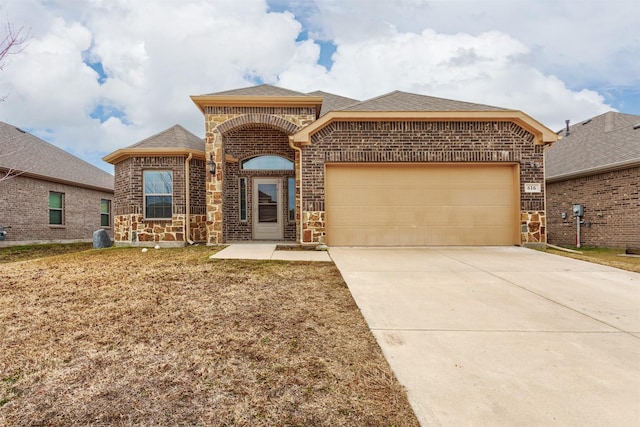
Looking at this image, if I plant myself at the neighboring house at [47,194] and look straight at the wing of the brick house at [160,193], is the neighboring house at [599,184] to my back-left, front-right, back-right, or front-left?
front-left

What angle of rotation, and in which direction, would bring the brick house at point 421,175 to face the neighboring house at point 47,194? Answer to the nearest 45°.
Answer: approximately 90° to its right

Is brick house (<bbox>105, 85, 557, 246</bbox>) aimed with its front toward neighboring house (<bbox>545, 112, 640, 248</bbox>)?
no

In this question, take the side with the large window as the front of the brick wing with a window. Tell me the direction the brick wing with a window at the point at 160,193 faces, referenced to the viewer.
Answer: facing the viewer

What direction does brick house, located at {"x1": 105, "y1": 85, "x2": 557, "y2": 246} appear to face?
toward the camera

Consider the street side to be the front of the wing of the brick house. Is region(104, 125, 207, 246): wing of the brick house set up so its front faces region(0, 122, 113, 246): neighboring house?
no
